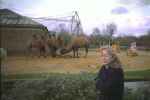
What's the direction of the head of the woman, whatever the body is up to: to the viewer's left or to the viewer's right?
to the viewer's left

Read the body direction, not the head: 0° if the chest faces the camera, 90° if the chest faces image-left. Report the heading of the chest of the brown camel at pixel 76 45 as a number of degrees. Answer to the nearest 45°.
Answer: approximately 90°

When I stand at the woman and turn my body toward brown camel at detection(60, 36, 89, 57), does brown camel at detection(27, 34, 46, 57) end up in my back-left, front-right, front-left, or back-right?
front-left

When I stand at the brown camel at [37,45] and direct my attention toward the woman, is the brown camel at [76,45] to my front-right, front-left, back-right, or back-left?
front-left

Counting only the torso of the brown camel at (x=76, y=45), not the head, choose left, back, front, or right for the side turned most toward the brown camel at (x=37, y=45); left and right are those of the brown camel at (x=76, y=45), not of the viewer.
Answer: front

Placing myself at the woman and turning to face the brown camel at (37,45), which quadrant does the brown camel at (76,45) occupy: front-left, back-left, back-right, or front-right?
front-right

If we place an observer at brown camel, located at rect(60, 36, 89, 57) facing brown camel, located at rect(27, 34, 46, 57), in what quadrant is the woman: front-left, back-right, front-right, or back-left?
back-left

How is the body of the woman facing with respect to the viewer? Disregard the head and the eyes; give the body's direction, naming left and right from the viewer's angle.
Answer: facing the viewer and to the left of the viewer

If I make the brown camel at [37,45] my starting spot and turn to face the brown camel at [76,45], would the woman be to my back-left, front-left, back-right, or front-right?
front-right
